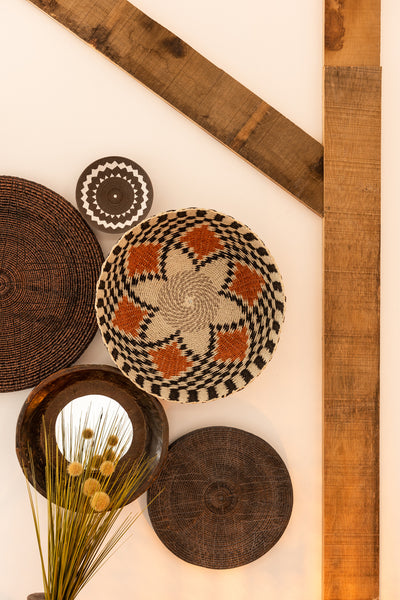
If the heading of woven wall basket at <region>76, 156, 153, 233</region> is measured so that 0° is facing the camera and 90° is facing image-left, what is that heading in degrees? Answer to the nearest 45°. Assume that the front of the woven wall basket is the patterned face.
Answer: approximately 0°

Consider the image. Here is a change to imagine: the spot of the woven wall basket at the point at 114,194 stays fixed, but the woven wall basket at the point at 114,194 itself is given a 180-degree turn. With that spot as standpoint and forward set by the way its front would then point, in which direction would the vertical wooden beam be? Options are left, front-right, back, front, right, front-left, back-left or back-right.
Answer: right

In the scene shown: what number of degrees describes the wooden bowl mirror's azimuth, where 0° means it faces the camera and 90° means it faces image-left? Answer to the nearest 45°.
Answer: approximately 0°

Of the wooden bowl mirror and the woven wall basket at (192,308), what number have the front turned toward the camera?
2

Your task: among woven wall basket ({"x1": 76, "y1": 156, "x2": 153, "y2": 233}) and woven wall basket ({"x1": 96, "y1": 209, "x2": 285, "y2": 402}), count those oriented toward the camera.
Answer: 2
